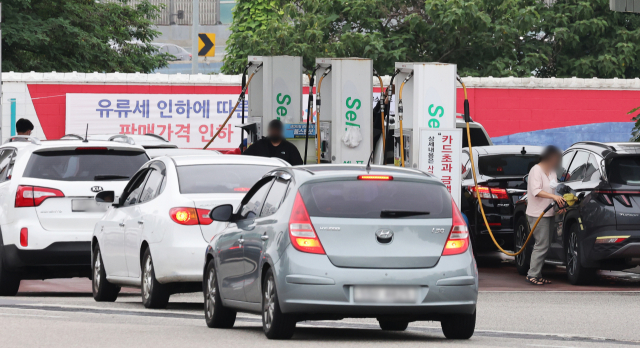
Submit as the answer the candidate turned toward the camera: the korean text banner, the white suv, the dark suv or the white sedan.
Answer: the korean text banner

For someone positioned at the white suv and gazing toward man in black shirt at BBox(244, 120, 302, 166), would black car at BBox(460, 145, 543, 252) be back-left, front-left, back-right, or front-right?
front-right

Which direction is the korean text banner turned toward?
toward the camera

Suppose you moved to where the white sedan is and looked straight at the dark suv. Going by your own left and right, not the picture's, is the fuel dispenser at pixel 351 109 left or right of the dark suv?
left

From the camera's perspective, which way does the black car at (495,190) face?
away from the camera

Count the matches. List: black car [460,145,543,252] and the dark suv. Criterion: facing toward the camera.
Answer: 0

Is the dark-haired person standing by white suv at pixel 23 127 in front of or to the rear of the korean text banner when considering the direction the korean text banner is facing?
in front

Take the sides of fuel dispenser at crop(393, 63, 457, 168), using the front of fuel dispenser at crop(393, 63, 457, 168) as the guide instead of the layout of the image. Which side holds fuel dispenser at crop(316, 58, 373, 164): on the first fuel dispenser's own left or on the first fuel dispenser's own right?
on the first fuel dispenser's own right

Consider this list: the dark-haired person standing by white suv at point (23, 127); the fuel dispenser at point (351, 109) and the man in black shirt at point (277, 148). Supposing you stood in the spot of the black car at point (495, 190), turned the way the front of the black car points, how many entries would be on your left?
3

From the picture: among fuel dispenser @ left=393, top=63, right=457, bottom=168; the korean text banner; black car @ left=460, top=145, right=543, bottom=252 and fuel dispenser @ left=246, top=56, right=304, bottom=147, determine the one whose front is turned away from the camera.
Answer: the black car

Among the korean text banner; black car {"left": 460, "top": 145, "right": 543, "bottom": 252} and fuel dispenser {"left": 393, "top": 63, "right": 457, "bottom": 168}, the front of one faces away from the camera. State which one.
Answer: the black car

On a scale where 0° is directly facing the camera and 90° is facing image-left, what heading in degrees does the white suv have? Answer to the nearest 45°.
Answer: approximately 135°

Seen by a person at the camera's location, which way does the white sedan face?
facing away from the viewer and to the left of the viewer

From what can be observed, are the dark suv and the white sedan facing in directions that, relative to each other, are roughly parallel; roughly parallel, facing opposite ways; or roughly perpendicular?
roughly parallel

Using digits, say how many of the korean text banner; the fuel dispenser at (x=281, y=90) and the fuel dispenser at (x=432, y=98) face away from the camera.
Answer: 0

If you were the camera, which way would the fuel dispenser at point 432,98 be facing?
facing the viewer and to the left of the viewer

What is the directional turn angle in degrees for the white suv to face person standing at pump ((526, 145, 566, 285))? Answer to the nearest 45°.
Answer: approximately 135° to its right
